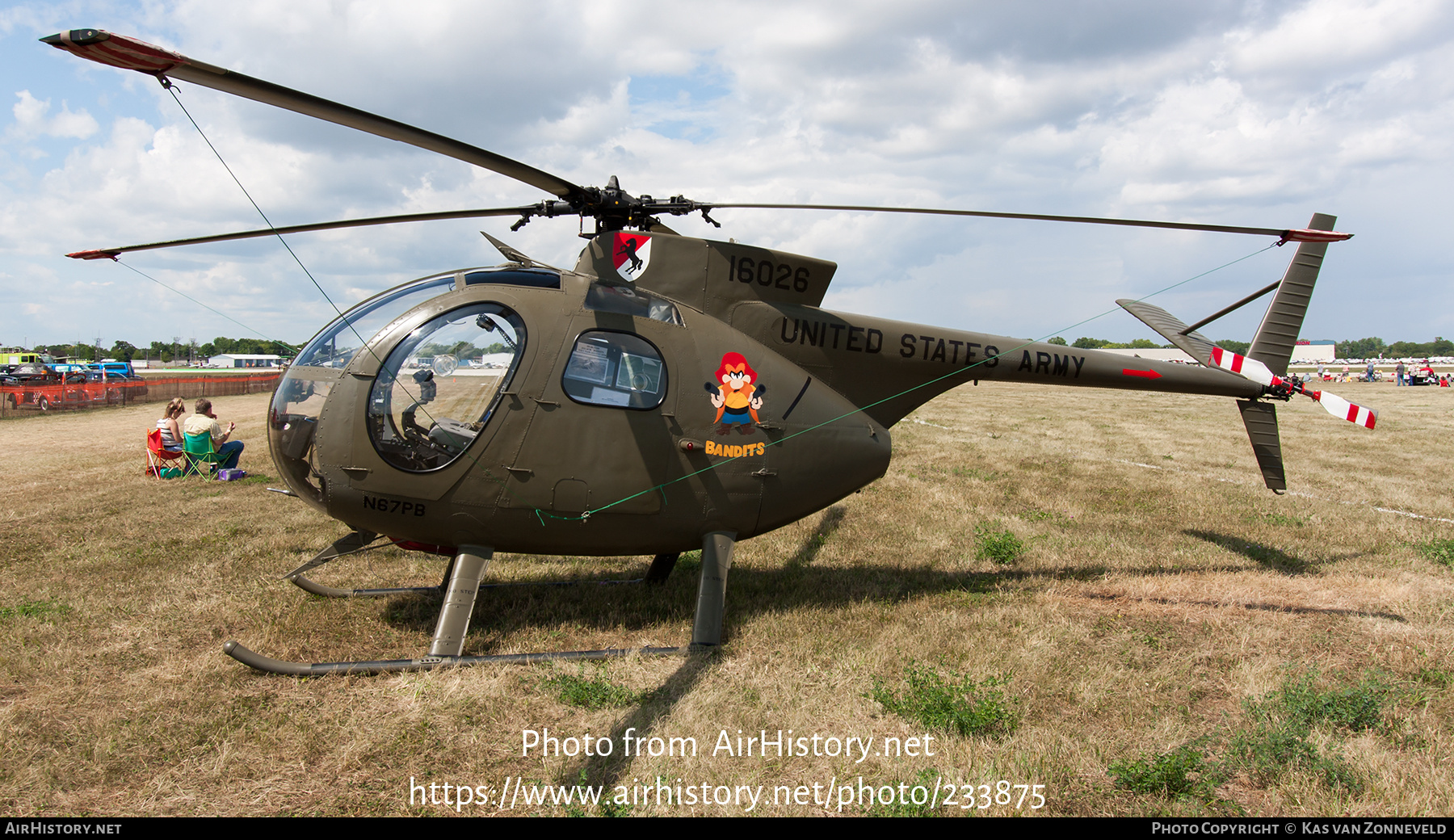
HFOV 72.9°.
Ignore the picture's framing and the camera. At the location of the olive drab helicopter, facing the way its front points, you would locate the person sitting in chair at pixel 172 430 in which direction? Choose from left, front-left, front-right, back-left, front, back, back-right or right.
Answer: front-right

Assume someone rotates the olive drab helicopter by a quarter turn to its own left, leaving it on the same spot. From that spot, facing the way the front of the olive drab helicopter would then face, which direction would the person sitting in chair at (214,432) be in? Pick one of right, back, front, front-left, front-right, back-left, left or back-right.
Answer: back-right

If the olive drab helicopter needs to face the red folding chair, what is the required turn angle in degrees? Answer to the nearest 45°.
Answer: approximately 45° to its right

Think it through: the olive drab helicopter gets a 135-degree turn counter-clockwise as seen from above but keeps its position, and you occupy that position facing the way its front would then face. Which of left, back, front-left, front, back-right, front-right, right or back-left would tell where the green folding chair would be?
back

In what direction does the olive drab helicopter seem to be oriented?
to the viewer's left
